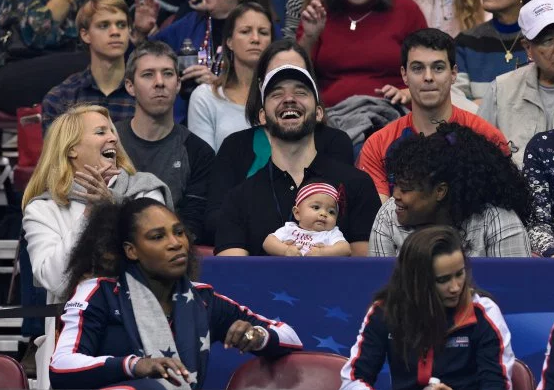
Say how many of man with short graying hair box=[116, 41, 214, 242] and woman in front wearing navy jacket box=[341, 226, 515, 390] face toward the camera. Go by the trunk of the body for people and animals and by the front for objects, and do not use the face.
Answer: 2

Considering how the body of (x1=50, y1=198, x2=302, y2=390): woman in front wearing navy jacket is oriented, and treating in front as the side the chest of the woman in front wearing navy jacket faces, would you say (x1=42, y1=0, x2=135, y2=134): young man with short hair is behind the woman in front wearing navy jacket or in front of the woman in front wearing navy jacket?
behind

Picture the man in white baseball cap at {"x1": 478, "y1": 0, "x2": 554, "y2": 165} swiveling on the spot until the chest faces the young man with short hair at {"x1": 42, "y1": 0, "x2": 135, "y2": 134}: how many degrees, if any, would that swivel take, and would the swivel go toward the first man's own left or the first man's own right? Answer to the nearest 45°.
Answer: approximately 135° to the first man's own right

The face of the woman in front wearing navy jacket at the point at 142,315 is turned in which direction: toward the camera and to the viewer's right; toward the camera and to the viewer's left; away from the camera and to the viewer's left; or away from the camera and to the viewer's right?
toward the camera and to the viewer's right

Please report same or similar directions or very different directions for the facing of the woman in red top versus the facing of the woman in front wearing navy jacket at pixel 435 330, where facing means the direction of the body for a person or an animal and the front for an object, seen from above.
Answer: same or similar directions

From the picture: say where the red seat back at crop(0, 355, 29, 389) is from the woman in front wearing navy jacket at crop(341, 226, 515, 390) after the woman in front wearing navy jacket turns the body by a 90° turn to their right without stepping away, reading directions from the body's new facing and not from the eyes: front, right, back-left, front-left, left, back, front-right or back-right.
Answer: front

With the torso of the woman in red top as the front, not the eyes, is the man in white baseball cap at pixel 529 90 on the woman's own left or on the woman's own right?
on the woman's own left

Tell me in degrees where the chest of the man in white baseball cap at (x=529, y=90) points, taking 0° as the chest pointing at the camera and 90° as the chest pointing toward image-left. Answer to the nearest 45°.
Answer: approximately 315°

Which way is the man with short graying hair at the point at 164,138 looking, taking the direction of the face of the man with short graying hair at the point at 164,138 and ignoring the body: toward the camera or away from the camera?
toward the camera

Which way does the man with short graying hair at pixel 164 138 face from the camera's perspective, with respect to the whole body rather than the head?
toward the camera

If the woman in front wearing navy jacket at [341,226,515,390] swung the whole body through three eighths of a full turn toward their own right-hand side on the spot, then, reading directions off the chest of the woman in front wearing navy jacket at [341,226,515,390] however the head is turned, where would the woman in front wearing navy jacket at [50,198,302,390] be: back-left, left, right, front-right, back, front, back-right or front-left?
front-left

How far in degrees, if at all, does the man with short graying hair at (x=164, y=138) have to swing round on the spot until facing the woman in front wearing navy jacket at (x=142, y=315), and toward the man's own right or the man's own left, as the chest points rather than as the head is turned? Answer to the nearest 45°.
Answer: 0° — they already face them

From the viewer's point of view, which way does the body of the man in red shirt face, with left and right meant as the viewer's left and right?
facing the viewer
